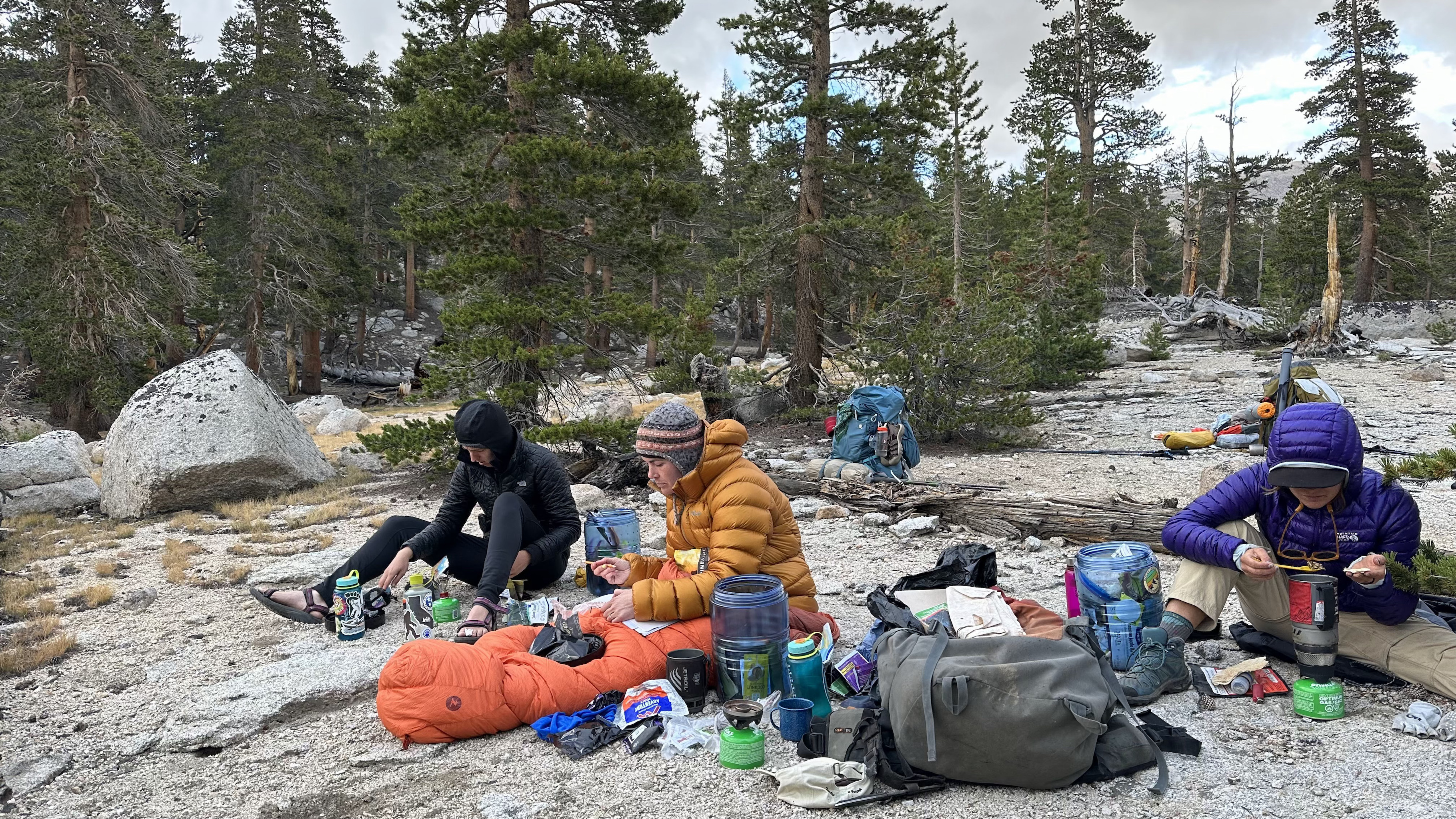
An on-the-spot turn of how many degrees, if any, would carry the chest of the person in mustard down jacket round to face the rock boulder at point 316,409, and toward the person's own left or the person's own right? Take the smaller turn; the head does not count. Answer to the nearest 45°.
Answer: approximately 45° to the person's own right

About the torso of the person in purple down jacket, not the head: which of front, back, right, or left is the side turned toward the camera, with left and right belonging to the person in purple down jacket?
front

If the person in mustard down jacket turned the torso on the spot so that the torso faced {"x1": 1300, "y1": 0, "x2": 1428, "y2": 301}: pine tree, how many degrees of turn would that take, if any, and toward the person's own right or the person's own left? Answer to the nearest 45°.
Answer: approximately 135° to the person's own right

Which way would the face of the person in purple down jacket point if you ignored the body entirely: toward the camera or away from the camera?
toward the camera

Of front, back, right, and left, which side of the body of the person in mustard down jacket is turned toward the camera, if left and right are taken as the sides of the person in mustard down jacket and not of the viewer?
left

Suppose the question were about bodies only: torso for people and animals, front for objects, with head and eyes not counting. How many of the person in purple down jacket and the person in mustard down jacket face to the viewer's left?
1

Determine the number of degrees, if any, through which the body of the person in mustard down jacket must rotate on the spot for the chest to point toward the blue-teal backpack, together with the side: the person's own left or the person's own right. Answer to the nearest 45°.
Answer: approximately 90° to the person's own right

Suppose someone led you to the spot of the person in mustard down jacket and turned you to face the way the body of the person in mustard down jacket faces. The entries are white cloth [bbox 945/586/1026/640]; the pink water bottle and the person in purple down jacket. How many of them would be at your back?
3

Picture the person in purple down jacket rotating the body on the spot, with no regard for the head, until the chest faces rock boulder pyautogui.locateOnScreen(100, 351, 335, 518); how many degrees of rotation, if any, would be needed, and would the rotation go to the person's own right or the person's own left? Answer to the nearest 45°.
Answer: approximately 90° to the person's own right

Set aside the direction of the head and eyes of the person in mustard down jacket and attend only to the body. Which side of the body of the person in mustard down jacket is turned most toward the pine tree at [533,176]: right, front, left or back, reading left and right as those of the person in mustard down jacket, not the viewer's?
right

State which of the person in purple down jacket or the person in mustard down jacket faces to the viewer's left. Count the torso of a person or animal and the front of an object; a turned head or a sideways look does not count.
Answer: the person in mustard down jacket

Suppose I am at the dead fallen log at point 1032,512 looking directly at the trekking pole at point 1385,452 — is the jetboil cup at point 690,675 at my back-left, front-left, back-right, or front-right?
back-right

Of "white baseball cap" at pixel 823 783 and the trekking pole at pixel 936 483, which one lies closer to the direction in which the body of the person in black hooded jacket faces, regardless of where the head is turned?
the white baseball cap

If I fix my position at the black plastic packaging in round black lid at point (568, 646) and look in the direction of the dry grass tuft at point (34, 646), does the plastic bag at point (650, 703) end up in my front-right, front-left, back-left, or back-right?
back-left
